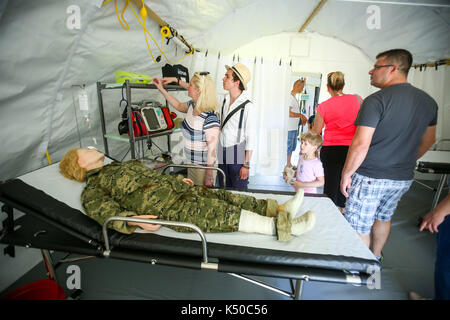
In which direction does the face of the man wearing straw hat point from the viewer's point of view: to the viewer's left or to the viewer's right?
to the viewer's left

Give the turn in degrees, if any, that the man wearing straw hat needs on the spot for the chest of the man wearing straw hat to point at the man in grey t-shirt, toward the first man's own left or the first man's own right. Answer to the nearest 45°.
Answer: approximately 90° to the first man's own left

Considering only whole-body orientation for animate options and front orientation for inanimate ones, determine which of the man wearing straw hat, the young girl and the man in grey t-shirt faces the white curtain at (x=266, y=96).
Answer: the man in grey t-shirt

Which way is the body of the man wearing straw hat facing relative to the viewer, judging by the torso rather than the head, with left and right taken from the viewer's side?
facing the viewer and to the left of the viewer

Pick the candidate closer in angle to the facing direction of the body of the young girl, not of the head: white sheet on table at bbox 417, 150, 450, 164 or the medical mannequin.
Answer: the medical mannequin

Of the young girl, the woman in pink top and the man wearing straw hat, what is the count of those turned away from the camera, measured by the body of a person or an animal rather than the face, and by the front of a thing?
1

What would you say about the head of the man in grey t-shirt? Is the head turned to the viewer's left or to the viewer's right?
to the viewer's left

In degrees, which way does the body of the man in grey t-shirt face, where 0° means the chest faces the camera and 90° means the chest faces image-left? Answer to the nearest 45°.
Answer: approximately 135°

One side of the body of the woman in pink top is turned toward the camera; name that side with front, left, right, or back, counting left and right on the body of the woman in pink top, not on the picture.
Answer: back

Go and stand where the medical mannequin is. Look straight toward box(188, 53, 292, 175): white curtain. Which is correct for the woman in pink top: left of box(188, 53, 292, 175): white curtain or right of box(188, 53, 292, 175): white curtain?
right

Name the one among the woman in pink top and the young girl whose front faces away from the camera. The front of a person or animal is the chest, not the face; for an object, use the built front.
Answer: the woman in pink top

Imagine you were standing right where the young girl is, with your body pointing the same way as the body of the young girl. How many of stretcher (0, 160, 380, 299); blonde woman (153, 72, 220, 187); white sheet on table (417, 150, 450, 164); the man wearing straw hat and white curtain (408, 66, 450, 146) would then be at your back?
2

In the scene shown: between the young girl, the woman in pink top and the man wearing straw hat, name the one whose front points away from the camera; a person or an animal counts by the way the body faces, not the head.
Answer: the woman in pink top
